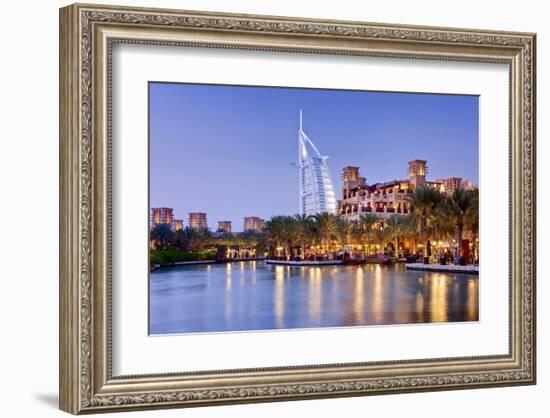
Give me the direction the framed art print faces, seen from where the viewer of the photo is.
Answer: facing the viewer and to the right of the viewer
